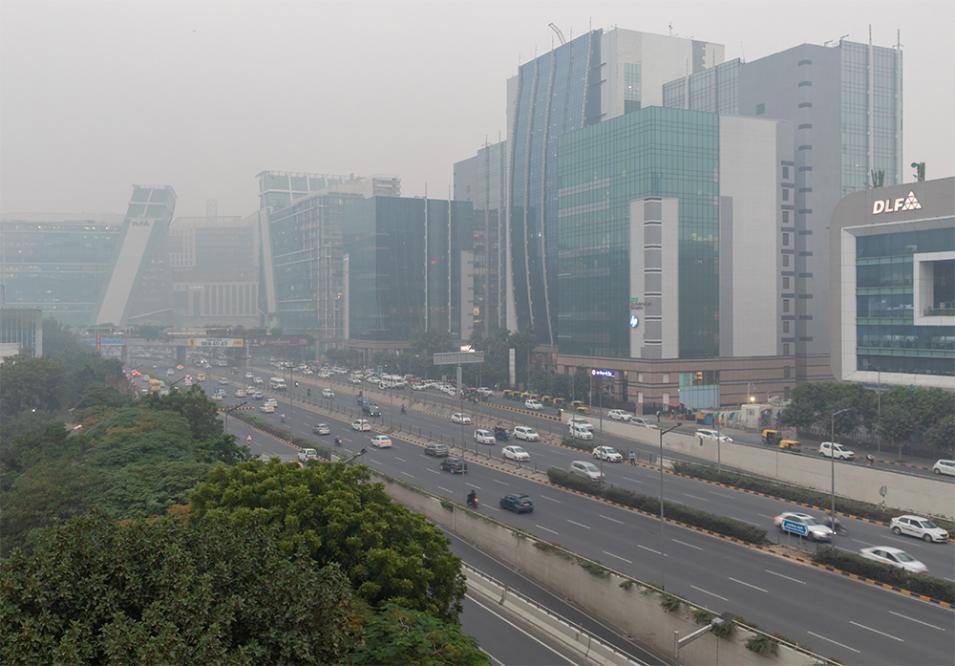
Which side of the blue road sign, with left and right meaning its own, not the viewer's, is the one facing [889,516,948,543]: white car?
left

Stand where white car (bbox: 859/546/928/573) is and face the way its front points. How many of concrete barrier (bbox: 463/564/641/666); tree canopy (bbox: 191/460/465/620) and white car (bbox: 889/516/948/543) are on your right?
2

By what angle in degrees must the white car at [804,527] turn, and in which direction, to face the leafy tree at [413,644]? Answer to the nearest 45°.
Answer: approximately 45° to its right

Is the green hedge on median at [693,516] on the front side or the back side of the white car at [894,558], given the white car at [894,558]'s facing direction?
on the back side

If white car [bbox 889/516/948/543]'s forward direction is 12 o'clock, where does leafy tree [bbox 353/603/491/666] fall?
The leafy tree is roughly at 2 o'clock from the white car.

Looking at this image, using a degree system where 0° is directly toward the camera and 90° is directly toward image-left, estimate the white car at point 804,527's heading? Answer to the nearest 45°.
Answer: approximately 315°

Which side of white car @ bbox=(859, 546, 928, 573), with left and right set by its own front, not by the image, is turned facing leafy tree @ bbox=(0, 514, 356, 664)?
right

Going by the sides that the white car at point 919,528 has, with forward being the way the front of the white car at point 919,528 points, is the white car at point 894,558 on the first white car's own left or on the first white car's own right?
on the first white car's own right

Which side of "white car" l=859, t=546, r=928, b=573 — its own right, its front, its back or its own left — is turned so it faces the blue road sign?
back

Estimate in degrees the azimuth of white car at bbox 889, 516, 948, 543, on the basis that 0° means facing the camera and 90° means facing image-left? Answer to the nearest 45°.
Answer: approximately 315°

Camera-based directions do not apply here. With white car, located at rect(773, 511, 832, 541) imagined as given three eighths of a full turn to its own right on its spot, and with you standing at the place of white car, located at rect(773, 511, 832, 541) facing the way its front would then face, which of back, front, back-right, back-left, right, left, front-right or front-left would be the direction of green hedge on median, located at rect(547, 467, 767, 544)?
front

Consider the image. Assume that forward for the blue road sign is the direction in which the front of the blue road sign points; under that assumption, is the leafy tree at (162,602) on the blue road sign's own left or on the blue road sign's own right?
on the blue road sign's own right
